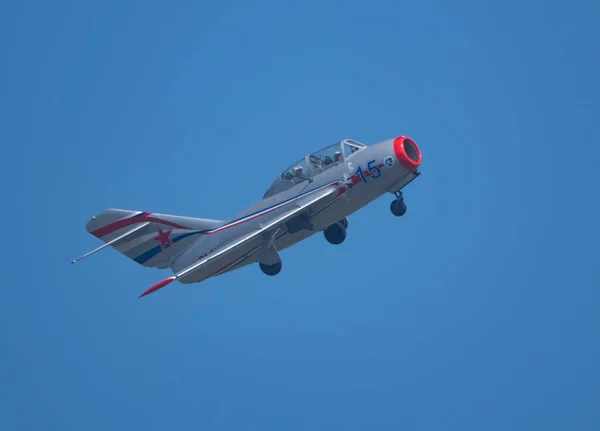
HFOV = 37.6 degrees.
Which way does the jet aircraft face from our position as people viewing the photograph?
facing the viewer and to the right of the viewer
